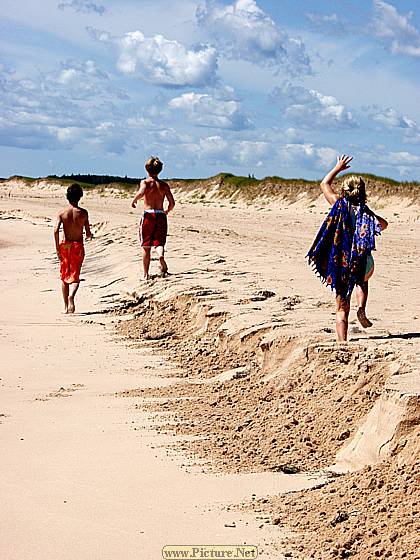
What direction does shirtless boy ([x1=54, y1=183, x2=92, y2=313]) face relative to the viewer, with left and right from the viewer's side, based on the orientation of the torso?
facing away from the viewer

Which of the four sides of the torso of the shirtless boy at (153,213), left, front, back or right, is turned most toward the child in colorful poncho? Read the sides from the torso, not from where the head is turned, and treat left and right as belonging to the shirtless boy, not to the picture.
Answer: back

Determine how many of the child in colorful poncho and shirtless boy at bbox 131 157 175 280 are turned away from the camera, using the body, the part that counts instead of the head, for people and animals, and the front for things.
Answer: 2

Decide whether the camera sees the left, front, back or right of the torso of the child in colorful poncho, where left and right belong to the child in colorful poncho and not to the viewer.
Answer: back

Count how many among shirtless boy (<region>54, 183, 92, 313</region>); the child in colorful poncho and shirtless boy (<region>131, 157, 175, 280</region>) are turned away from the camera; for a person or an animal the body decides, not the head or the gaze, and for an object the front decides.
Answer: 3

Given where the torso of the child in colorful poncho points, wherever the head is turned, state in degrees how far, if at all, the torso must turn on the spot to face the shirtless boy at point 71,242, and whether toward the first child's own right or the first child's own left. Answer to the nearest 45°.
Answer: approximately 45° to the first child's own left

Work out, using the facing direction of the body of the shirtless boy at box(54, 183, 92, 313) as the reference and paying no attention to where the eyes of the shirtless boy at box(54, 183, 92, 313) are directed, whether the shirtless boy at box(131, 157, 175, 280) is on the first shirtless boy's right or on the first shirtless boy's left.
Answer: on the first shirtless boy's right

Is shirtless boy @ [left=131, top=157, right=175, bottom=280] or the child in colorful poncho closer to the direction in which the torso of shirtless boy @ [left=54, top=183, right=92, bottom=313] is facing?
the shirtless boy

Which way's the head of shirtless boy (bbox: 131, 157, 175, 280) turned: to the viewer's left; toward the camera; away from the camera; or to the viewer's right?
away from the camera

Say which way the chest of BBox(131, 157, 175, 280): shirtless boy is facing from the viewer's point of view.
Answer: away from the camera

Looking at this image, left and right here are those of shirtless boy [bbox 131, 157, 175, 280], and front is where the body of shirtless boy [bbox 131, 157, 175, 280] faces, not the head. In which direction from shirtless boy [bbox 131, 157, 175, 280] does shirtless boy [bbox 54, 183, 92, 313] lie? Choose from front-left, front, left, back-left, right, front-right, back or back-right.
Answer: back-left
